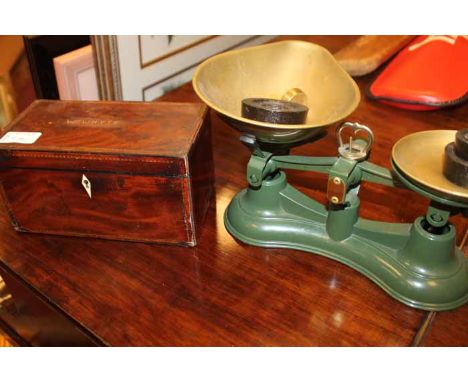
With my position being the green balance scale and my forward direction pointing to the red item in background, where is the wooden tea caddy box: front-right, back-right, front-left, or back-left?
back-left

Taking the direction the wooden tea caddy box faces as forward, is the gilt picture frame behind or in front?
behind

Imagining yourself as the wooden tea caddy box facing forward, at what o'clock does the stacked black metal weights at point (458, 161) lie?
The stacked black metal weights is roughly at 10 o'clock from the wooden tea caddy box.

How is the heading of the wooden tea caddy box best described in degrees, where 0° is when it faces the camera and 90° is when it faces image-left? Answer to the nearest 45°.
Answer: approximately 0°
